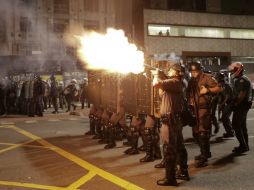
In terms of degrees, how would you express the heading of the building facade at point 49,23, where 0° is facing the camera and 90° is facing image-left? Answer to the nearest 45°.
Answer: approximately 0°

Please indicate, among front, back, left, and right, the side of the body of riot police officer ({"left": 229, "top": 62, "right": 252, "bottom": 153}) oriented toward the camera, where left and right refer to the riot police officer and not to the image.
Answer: left

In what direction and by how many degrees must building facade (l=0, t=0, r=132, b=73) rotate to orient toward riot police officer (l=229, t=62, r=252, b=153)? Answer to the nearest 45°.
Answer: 0° — it already faces them

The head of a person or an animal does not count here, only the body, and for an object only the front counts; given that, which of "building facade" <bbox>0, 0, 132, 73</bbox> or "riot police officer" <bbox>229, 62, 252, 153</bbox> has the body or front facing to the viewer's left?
the riot police officer

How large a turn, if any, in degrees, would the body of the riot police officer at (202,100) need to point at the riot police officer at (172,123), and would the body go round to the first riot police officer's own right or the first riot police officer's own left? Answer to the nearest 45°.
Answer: approximately 45° to the first riot police officer's own left

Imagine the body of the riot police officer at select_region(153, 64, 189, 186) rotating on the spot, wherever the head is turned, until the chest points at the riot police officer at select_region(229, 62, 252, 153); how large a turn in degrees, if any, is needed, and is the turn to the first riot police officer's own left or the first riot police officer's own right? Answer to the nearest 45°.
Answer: approximately 135° to the first riot police officer's own right

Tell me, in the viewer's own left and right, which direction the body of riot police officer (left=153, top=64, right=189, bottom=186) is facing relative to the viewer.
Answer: facing to the left of the viewer

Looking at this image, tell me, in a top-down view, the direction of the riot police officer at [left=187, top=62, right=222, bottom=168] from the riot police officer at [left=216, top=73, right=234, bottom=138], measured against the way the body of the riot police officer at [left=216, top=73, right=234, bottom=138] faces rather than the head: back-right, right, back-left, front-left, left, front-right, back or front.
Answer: left

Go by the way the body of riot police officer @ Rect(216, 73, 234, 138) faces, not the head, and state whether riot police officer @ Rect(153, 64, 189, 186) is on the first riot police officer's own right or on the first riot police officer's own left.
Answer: on the first riot police officer's own left

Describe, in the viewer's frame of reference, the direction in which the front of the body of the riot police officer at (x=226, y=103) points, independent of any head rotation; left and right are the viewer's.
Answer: facing to the left of the viewer

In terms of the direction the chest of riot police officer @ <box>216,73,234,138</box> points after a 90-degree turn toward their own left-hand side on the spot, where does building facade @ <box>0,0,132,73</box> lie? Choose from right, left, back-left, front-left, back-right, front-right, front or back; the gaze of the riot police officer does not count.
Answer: back-right
